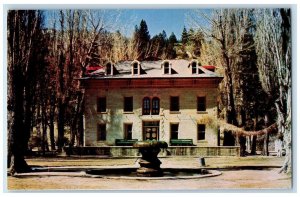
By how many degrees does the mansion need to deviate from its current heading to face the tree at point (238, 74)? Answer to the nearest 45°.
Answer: approximately 90° to its left

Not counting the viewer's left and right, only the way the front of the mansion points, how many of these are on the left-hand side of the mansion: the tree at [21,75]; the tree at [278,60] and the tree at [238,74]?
2

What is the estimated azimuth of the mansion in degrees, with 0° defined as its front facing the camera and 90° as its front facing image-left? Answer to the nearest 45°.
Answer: approximately 0°

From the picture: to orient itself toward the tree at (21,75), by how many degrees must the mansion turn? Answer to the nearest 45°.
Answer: approximately 90° to its right
